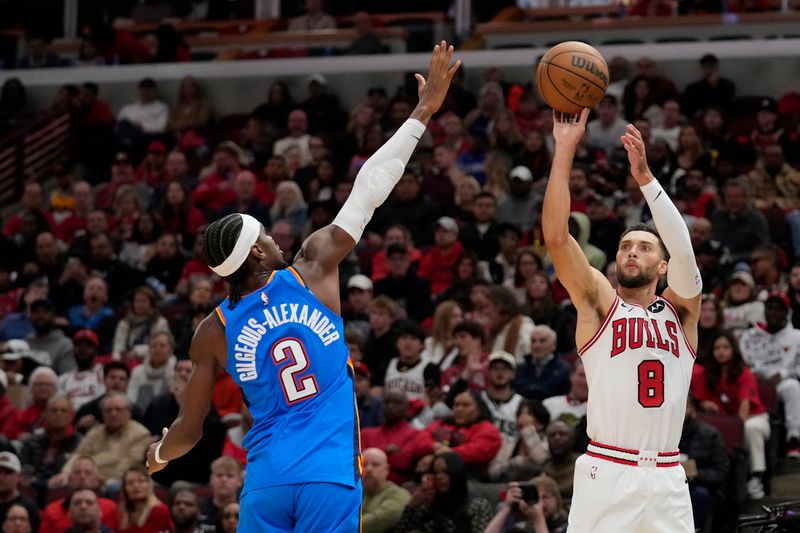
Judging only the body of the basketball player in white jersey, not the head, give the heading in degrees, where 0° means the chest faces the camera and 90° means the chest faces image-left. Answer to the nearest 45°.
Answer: approximately 0°

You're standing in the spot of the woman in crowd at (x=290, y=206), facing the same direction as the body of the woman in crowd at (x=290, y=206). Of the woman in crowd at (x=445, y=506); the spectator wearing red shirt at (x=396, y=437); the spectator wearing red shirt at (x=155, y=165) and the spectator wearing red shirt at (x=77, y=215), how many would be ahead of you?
2

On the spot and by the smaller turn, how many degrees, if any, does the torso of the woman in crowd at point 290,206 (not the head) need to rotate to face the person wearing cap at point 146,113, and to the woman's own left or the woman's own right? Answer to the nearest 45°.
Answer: approximately 135° to the woman's own right

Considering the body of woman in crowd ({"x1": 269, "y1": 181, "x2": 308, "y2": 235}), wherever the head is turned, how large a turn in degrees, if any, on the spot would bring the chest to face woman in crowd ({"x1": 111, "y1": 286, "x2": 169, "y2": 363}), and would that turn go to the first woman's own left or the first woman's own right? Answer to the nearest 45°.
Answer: approximately 45° to the first woman's own right

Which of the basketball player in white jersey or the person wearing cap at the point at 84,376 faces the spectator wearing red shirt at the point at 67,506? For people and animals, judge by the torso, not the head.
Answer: the person wearing cap

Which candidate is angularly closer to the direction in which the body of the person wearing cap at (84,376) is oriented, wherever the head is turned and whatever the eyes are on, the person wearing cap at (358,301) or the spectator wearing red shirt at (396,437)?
the spectator wearing red shirt

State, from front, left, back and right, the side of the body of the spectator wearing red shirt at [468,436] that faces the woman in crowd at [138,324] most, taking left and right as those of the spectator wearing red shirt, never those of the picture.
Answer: right
